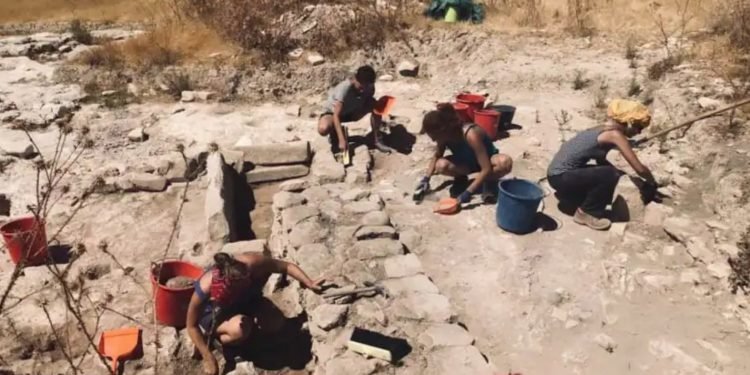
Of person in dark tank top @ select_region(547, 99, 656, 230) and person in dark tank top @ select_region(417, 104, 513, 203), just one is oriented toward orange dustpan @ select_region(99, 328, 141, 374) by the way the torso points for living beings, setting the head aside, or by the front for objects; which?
person in dark tank top @ select_region(417, 104, 513, 203)

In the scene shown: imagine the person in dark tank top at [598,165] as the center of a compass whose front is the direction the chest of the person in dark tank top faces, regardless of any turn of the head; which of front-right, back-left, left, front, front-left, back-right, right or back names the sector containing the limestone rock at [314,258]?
back-right

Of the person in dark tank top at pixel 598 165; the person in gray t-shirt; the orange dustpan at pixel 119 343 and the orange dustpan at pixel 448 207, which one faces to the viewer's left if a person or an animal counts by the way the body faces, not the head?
the orange dustpan at pixel 448 207

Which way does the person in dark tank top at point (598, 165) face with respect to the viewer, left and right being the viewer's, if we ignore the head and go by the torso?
facing to the right of the viewer

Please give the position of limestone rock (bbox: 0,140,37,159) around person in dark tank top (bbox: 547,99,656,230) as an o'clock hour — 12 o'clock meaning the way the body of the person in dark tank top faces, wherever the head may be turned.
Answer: The limestone rock is roughly at 6 o'clock from the person in dark tank top.

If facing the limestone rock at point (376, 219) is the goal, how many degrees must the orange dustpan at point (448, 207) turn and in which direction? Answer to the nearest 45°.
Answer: approximately 45° to its left

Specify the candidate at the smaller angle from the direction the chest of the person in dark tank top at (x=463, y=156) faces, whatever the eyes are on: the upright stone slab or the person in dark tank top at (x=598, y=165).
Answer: the upright stone slab

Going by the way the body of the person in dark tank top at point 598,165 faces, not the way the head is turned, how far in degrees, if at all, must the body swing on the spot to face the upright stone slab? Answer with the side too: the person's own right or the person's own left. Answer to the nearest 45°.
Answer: approximately 180°

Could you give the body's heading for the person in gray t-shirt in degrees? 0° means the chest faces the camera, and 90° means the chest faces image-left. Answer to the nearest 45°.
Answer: approximately 315°

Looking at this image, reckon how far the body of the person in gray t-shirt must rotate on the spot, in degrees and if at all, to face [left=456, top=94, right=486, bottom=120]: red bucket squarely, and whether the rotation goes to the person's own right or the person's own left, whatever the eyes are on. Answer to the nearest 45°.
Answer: approximately 45° to the person's own left

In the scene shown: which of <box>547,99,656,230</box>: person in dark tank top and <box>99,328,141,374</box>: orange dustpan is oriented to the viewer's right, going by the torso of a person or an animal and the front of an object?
the person in dark tank top
